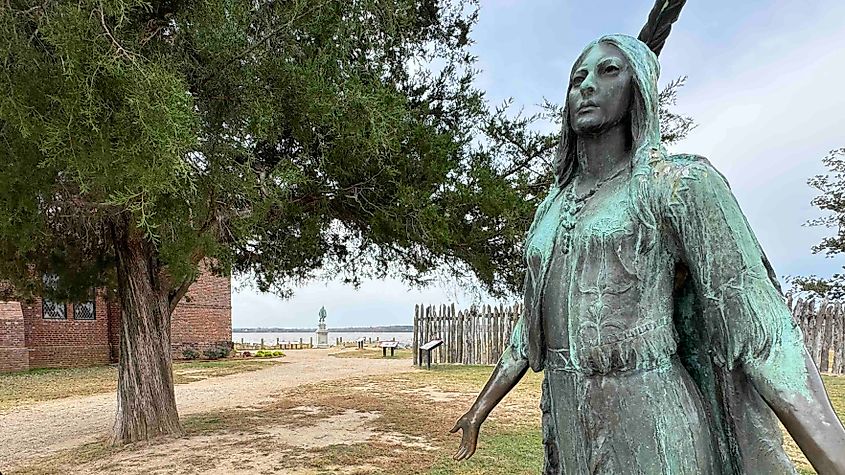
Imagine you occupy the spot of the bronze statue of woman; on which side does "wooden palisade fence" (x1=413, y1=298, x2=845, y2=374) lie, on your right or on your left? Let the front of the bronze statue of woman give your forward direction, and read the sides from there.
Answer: on your right

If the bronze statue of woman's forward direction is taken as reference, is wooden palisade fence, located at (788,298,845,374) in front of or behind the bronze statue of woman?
behind

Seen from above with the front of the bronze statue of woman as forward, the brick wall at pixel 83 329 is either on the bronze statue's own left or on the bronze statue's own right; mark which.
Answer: on the bronze statue's own right

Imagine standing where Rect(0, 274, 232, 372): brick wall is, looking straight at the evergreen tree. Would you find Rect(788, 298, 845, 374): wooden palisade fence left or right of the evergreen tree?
left

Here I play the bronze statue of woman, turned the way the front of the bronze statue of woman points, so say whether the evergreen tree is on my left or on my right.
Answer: on my right

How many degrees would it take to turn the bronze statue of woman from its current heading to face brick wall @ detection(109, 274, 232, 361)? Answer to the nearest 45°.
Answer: approximately 90° to its right

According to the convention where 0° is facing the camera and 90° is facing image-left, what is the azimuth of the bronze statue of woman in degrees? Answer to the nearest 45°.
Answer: approximately 45°
